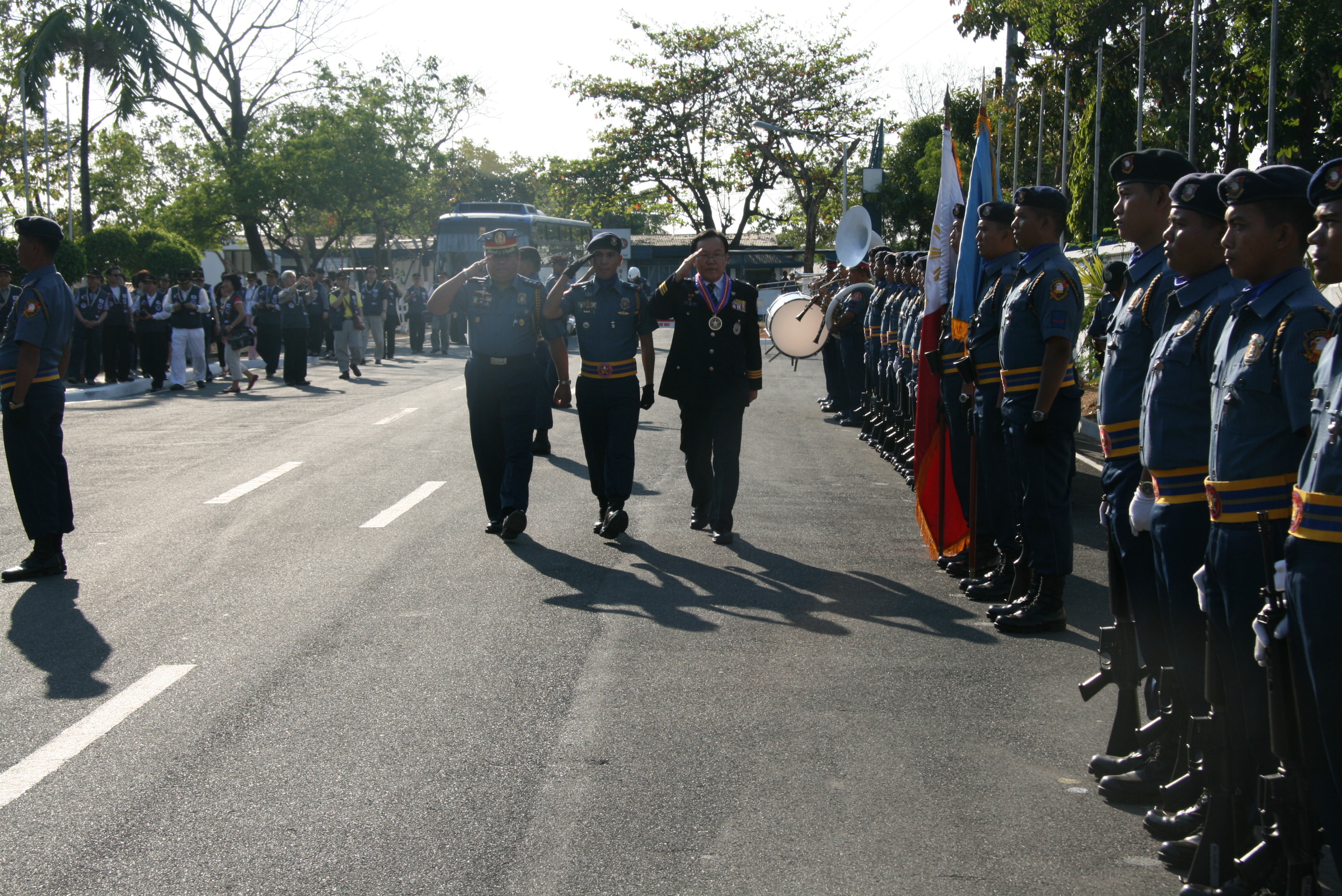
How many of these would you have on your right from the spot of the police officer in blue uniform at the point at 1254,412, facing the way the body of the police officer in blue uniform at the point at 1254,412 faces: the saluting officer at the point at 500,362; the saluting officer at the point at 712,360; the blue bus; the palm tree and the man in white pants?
5

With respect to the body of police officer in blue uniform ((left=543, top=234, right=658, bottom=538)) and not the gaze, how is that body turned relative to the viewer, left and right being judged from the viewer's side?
facing the viewer

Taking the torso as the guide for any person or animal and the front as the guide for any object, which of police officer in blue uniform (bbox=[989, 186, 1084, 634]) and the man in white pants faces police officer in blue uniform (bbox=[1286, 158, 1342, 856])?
the man in white pants

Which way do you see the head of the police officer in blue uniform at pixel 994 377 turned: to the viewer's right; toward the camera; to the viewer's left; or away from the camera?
to the viewer's left

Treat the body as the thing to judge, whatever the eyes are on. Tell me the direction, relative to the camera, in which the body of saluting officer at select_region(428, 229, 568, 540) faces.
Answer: toward the camera

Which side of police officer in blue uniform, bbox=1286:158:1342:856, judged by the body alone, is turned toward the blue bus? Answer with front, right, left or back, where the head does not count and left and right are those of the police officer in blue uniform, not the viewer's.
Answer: right

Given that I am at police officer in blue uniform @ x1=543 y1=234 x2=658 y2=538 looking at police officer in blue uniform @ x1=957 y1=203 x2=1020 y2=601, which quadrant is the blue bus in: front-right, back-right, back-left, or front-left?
back-left

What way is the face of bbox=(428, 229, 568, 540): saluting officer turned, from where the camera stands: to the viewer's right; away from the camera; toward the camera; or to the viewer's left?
toward the camera

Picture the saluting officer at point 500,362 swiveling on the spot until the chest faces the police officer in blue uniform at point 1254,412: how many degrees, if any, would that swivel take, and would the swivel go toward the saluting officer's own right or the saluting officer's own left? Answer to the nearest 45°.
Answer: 0° — they already face them

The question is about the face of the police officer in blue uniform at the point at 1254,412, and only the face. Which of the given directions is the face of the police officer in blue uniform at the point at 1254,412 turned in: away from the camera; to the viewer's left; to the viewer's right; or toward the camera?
to the viewer's left

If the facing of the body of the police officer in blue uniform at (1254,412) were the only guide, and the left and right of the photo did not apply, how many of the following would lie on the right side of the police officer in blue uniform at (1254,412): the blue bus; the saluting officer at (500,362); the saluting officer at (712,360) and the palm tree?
4

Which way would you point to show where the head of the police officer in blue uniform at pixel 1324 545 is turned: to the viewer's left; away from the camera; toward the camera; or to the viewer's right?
to the viewer's left

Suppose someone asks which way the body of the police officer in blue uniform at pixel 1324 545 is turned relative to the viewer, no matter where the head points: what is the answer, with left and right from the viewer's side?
facing the viewer and to the left of the viewer

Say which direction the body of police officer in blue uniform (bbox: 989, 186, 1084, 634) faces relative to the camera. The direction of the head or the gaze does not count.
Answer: to the viewer's left
